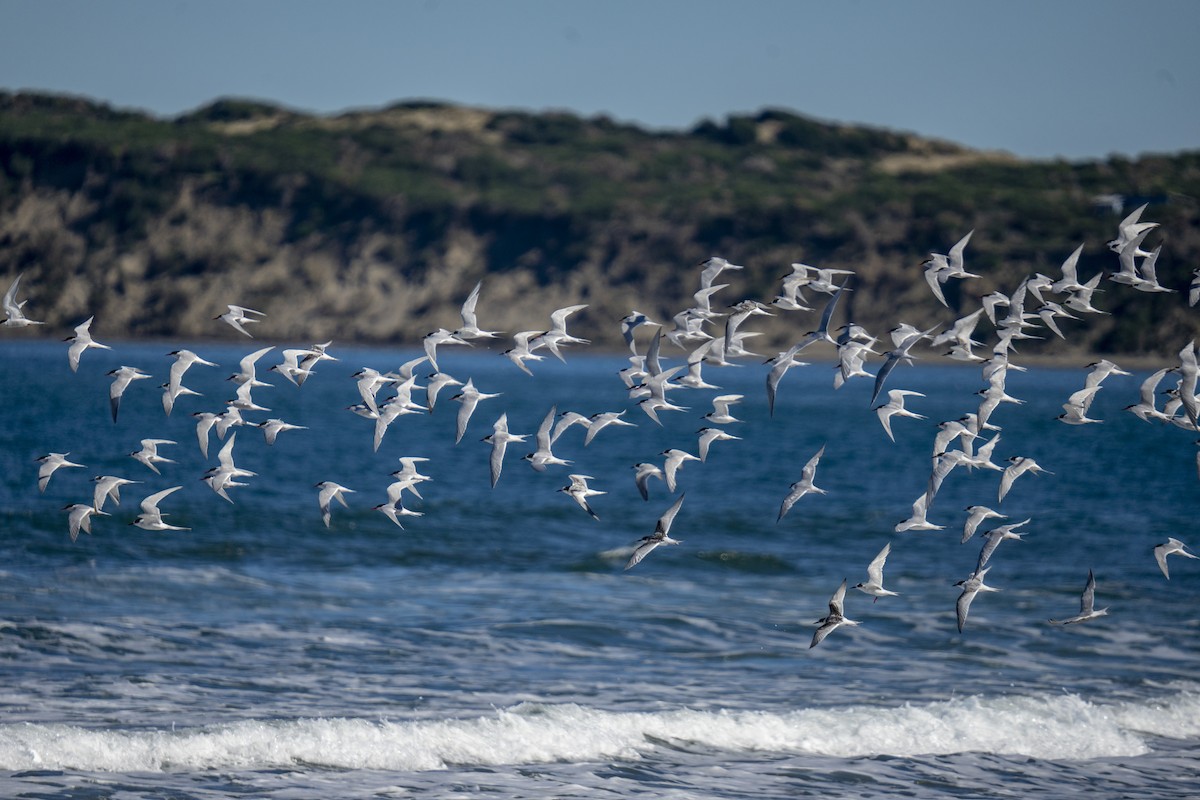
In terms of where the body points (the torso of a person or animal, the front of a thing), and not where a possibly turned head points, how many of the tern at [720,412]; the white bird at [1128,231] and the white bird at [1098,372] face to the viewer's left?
3

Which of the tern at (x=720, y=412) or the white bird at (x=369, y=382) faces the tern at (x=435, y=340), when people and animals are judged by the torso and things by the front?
the tern at (x=720, y=412)

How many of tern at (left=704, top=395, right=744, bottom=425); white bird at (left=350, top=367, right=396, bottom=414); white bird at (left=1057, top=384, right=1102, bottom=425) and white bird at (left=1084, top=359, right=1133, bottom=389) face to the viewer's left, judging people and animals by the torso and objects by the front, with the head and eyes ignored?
4

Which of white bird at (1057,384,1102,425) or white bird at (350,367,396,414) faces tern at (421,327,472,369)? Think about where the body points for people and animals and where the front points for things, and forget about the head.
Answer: white bird at (1057,384,1102,425)

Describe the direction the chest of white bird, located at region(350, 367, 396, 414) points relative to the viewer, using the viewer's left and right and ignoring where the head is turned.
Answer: facing to the left of the viewer

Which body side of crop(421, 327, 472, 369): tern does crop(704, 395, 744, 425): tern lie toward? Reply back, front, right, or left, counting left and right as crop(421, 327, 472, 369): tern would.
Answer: back

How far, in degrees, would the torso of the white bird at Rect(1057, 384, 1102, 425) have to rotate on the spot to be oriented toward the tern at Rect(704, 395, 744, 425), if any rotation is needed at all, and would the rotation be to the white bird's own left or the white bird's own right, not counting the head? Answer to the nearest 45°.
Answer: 0° — it already faces it

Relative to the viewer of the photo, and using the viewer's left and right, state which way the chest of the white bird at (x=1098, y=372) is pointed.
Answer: facing to the left of the viewer

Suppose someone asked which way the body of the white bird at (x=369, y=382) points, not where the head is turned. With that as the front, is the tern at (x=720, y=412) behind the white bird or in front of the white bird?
behind

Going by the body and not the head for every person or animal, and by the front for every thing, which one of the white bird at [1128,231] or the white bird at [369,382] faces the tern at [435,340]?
the white bird at [1128,231]

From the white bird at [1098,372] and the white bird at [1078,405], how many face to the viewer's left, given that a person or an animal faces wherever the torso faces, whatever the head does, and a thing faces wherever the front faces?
2

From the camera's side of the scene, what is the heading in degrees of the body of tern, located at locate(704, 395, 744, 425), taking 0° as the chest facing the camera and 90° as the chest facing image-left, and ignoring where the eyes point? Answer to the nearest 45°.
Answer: approximately 90°

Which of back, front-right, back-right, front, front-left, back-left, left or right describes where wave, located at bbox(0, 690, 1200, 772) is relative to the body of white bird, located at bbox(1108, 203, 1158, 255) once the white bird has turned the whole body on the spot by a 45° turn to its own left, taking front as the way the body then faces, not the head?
front

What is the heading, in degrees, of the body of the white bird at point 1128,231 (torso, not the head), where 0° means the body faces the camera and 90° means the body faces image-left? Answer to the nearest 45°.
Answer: approximately 90°

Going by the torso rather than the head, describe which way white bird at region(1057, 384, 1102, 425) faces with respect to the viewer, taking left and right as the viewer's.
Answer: facing to the left of the viewer

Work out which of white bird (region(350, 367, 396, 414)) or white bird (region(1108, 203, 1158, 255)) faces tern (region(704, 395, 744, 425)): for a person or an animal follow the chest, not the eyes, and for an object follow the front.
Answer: white bird (region(1108, 203, 1158, 255))
